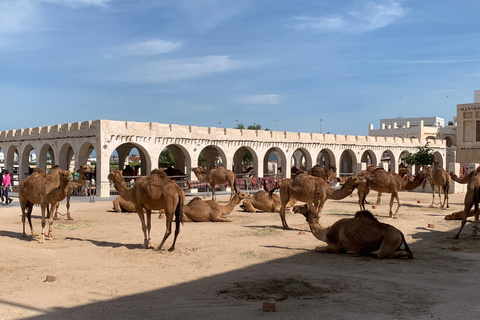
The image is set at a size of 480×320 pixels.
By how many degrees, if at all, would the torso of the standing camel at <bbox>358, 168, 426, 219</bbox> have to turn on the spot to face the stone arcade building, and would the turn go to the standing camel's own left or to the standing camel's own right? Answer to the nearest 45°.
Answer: approximately 135° to the standing camel's own left

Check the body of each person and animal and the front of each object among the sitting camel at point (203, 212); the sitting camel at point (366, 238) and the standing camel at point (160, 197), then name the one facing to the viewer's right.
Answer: the sitting camel at point (203, 212)

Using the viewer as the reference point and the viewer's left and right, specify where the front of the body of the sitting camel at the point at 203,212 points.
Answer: facing to the right of the viewer

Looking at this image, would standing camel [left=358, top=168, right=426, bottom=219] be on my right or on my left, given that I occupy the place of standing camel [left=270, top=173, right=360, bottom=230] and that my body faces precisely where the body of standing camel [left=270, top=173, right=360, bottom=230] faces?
on my left

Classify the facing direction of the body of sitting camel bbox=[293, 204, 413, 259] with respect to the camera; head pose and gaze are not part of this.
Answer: to the viewer's left

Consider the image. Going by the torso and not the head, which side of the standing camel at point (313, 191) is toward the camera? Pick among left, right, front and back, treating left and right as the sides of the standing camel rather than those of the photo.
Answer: right

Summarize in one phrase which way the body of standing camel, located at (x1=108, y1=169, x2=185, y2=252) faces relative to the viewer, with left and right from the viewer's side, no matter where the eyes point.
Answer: facing away from the viewer and to the left of the viewer

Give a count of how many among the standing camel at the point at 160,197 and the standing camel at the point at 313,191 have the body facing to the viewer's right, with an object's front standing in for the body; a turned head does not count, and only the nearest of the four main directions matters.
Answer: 1

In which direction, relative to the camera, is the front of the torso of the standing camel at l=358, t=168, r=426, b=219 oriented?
to the viewer's right

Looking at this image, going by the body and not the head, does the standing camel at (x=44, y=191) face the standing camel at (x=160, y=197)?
yes
